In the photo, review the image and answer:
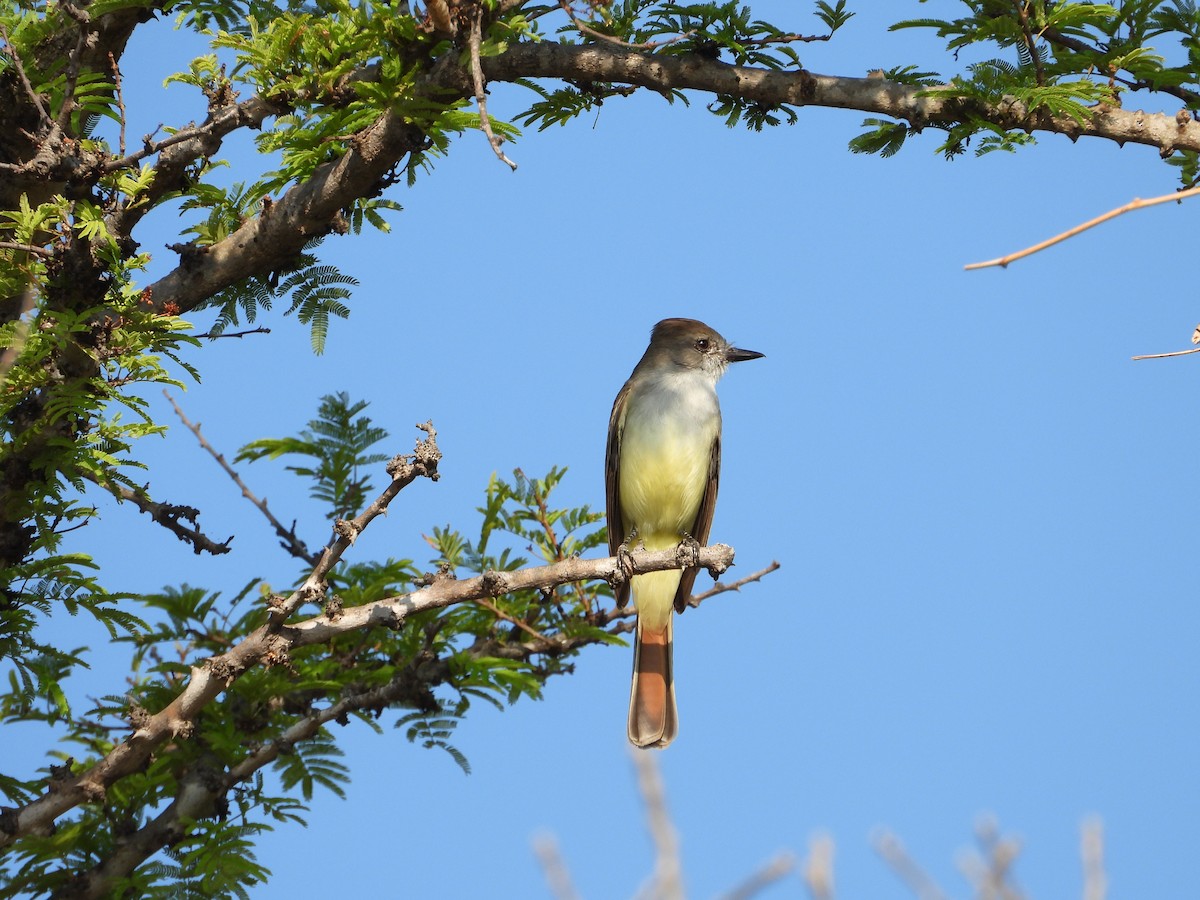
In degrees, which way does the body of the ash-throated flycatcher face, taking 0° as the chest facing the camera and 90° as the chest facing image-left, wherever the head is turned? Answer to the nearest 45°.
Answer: approximately 0°
